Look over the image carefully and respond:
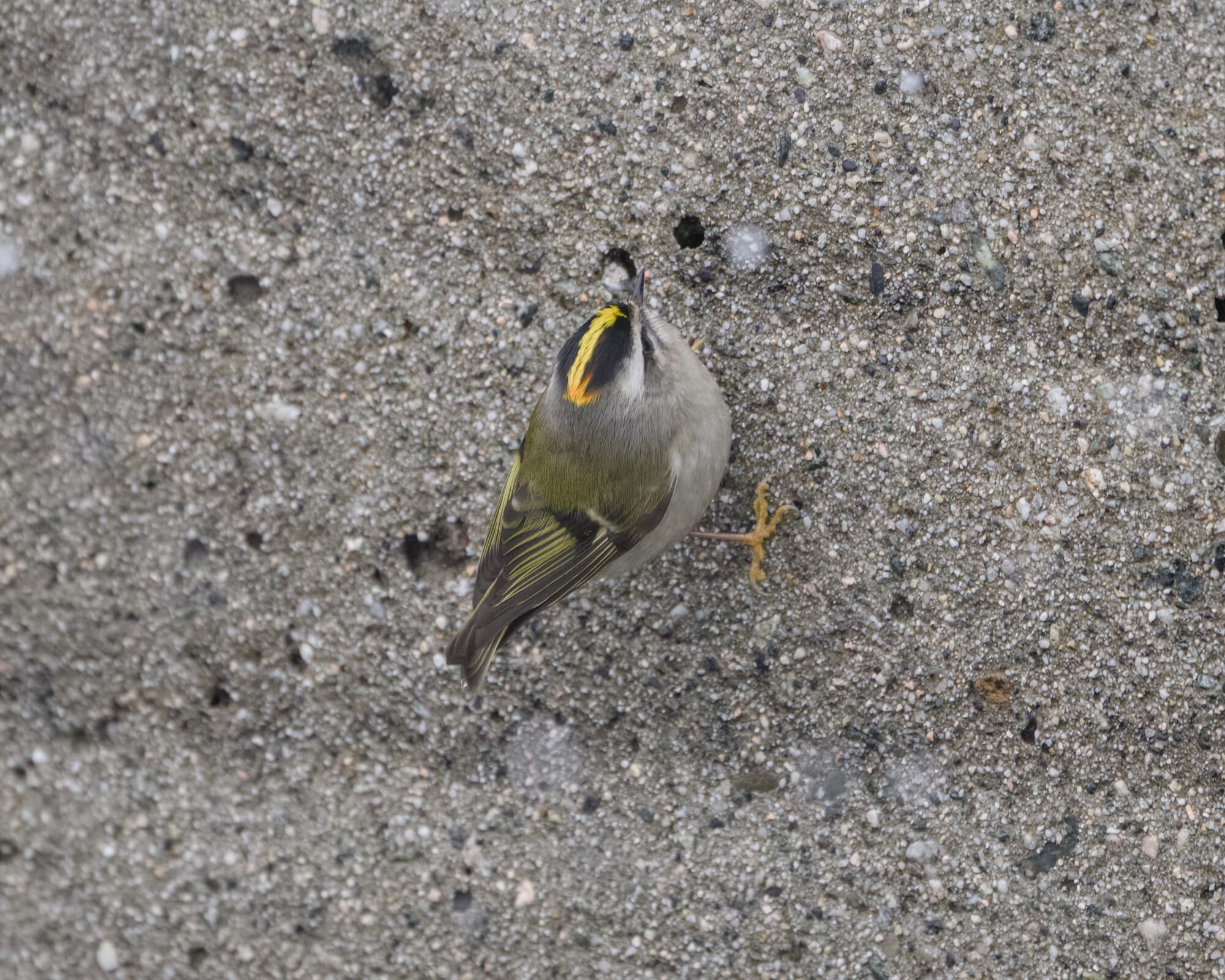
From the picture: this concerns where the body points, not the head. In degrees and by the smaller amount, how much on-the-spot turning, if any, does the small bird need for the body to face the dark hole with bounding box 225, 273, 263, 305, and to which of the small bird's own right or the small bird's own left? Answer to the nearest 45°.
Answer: approximately 90° to the small bird's own left

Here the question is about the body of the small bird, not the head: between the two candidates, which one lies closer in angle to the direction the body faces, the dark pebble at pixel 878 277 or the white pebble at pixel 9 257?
the dark pebble

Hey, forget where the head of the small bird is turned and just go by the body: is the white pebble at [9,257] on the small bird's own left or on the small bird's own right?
on the small bird's own left

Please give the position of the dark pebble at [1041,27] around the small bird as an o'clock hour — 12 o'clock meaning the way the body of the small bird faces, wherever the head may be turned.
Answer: The dark pebble is roughly at 12 o'clock from the small bird.

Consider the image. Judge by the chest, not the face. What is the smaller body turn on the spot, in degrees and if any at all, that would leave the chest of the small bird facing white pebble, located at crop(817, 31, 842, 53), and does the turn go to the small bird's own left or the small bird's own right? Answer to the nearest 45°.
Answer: approximately 45° to the small bird's own left

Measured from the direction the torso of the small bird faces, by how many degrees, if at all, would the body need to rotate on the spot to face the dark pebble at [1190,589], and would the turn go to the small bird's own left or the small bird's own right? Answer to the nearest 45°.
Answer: approximately 45° to the small bird's own right

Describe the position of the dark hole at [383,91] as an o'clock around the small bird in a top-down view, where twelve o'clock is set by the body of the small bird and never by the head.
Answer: The dark hole is roughly at 9 o'clock from the small bird.

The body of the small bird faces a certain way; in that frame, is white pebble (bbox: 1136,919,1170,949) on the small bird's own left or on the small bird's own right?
on the small bird's own right

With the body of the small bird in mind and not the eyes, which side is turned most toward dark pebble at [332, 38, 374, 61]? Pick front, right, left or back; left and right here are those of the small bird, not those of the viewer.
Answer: left

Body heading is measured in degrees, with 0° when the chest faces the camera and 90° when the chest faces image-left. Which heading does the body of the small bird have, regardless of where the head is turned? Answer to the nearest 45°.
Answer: approximately 225°
